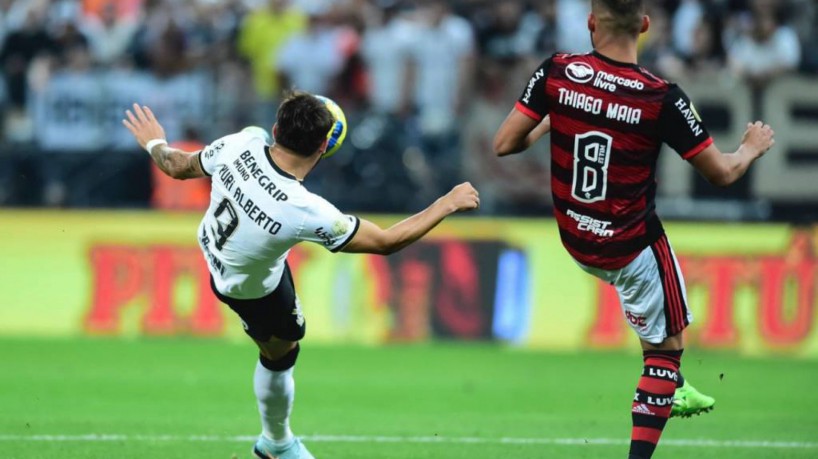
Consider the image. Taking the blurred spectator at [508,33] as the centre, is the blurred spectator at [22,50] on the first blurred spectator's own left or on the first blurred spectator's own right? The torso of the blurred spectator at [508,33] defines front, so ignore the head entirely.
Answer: on the first blurred spectator's own right

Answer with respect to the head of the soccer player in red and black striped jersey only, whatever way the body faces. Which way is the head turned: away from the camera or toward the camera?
away from the camera

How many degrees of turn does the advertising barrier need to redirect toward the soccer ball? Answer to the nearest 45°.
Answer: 0° — it already faces it

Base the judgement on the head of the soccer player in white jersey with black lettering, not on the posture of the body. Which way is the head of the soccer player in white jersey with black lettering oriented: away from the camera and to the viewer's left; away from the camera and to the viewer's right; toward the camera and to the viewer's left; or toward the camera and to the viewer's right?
away from the camera and to the viewer's right

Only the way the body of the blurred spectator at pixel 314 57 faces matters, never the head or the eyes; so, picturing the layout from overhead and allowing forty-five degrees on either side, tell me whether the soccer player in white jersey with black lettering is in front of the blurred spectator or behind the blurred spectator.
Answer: in front

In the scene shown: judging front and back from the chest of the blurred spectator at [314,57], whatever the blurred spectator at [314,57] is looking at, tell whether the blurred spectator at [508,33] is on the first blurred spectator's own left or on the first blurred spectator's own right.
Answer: on the first blurred spectator's own left

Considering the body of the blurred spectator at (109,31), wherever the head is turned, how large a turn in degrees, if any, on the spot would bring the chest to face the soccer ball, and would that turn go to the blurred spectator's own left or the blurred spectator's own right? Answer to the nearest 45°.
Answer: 0° — they already face it

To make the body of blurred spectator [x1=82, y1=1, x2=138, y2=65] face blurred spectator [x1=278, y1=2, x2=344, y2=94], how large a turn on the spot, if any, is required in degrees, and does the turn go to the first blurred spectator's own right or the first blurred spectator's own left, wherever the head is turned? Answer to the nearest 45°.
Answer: approximately 45° to the first blurred spectator's own left

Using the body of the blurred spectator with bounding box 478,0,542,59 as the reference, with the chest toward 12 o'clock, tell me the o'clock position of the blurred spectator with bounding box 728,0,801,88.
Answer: the blurred spectator with bounding box 728,0,801,88 is roughly at 9 o'clock from the blurred spectator with bounding box 478,0,542,59.

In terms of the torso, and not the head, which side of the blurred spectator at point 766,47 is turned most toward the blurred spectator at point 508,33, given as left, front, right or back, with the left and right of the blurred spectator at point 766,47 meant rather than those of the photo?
right

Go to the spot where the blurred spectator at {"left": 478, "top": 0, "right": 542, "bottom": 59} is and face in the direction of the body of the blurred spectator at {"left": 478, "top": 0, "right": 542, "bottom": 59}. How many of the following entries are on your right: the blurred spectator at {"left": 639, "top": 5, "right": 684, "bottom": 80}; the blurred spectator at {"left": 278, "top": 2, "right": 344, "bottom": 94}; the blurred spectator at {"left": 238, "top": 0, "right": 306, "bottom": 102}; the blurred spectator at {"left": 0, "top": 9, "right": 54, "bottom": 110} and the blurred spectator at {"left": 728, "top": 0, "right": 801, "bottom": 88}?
3
